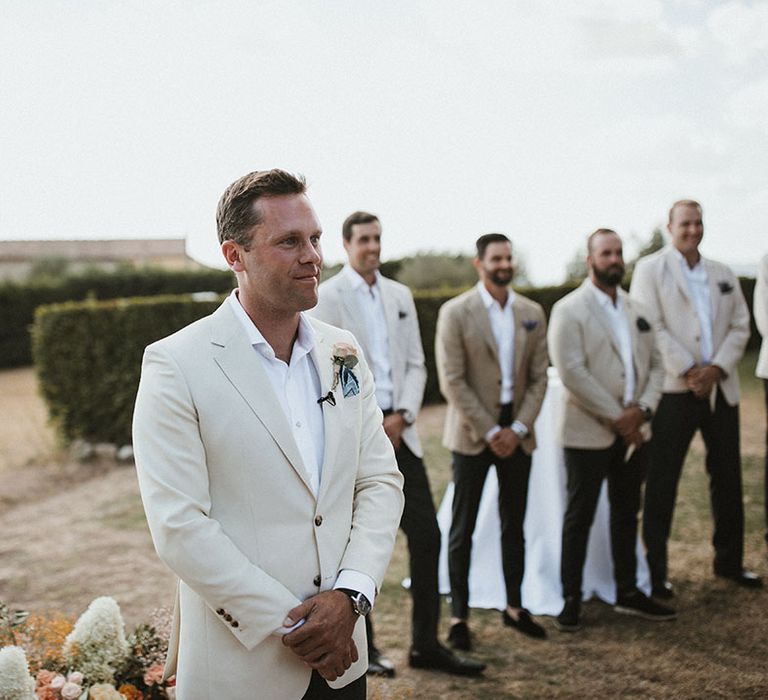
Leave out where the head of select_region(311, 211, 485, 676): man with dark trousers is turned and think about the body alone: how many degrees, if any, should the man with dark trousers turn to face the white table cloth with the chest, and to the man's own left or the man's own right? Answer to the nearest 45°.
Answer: approximately 90° to the man's own left

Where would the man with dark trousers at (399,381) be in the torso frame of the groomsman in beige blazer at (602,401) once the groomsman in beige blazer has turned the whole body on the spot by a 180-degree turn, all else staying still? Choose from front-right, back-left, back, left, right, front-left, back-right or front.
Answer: left

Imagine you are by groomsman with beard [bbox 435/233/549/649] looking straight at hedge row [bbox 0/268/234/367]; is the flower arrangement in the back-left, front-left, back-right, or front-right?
back-left

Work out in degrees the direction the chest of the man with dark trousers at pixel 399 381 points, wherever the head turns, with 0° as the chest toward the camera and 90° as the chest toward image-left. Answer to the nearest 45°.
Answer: approximately 315°

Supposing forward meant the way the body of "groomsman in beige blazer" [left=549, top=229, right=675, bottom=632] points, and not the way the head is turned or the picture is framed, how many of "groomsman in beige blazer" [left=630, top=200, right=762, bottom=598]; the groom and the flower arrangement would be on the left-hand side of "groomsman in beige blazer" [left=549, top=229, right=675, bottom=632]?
1

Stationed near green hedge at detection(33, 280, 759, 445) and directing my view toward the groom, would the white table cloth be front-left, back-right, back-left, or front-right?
front-left

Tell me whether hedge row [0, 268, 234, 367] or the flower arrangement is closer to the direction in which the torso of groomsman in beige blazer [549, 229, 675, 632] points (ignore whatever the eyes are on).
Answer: the flower arrangement

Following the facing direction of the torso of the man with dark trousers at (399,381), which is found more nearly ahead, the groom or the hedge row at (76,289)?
the groom

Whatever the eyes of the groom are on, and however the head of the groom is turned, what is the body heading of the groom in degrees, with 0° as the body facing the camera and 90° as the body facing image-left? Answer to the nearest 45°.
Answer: approximately 315°

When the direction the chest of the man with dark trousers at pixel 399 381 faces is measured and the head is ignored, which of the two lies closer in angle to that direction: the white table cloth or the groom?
the groom

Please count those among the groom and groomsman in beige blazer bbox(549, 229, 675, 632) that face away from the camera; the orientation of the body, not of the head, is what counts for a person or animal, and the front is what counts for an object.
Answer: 0

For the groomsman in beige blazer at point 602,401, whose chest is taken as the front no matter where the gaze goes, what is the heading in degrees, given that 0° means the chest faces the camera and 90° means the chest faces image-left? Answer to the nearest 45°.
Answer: approximately 315°
